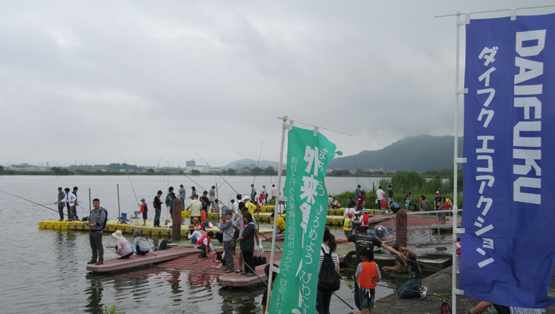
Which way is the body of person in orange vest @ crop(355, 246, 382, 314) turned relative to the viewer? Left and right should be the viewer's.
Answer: facing away from the viewer

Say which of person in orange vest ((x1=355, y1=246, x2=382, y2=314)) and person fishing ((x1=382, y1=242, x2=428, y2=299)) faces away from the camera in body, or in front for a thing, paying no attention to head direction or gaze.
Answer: the person in orange vest

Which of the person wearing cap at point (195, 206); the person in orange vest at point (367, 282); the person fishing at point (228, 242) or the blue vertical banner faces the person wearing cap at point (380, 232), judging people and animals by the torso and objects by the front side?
the person in orange vest

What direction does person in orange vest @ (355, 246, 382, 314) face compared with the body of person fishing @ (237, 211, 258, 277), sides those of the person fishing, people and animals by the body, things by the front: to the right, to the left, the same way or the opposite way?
to the right

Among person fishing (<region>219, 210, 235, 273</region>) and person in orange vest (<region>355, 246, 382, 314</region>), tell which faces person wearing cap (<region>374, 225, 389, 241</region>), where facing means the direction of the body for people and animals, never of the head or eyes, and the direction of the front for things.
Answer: the person in orange vest

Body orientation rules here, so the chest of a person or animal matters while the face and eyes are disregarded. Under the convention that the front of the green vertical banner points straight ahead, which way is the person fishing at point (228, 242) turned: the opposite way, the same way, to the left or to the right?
to the right

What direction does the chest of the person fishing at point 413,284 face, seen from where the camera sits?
to the viewer's left

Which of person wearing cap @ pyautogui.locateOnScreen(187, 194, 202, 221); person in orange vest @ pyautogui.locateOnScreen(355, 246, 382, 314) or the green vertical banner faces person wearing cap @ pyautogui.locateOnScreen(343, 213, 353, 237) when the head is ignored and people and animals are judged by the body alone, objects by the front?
the person in orange vest

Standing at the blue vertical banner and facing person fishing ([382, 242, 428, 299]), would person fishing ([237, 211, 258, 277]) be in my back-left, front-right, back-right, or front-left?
front-left

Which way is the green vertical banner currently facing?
toward the camera

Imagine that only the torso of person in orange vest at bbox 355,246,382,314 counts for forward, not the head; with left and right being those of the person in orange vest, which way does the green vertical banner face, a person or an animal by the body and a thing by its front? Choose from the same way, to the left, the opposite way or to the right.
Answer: the opposite way

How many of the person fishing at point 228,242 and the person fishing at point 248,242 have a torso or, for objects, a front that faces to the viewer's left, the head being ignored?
2

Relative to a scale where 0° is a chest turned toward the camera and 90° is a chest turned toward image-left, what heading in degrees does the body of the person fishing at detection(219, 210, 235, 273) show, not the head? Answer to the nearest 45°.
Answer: approximately 90°
